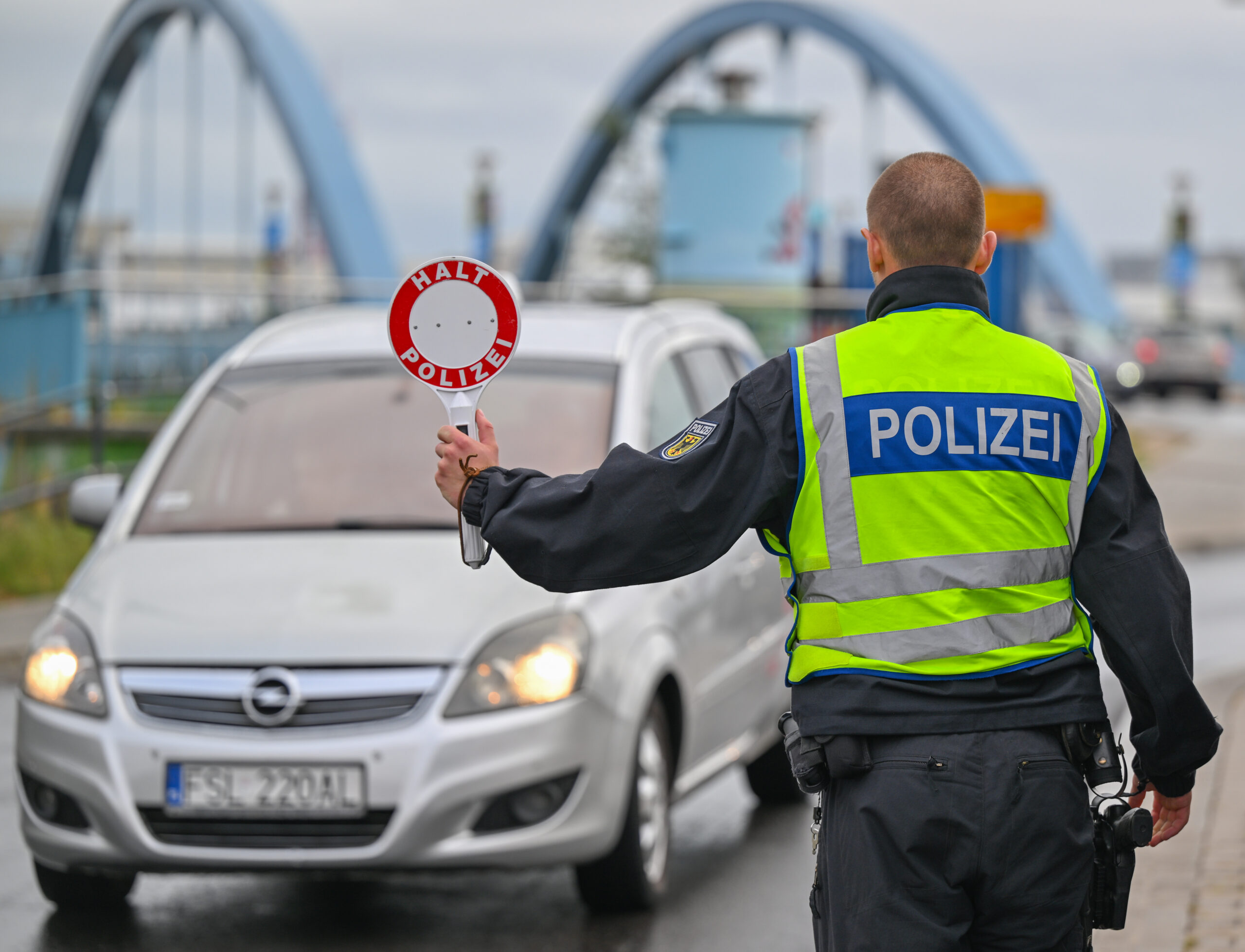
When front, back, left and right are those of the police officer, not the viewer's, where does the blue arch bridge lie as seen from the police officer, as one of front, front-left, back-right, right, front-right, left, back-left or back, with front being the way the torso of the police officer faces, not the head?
front

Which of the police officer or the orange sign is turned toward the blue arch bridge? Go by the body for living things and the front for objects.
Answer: the police officer

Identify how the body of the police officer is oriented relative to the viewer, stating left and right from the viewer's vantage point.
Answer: facing away from the viewer

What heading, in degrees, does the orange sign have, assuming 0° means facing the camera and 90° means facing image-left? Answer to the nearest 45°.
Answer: approximately 0°

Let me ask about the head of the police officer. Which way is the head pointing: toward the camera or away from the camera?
away from the camera

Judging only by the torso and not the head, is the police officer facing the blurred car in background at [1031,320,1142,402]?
yes

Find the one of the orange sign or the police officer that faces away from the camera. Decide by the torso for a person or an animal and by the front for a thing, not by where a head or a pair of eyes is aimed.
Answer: the police officer

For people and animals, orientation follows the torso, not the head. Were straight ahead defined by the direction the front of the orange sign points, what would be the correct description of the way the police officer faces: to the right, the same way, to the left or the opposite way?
the opposite way
